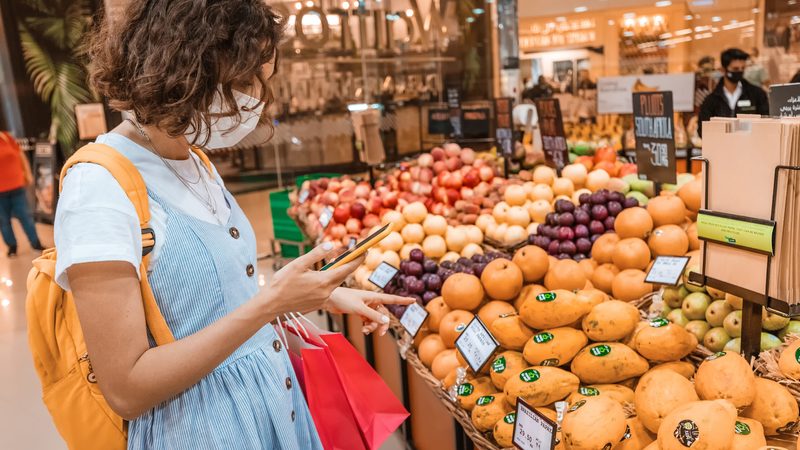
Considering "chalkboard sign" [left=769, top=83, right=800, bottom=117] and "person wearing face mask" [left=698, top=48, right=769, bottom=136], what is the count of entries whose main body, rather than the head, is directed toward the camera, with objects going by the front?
2

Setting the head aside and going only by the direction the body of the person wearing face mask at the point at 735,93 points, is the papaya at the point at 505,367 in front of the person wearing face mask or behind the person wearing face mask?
in front

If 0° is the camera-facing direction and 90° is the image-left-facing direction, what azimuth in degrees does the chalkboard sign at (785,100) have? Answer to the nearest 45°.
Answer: approximately 0°

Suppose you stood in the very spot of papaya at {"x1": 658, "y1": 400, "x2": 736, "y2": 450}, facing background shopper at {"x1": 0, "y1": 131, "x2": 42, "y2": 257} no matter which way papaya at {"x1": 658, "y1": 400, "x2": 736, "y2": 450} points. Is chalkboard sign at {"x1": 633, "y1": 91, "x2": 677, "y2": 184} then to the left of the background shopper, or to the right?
right

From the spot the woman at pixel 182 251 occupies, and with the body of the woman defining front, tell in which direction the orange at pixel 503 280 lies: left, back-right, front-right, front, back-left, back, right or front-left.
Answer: left

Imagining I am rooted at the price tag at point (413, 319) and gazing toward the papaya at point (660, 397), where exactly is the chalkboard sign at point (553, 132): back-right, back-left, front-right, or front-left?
back-left

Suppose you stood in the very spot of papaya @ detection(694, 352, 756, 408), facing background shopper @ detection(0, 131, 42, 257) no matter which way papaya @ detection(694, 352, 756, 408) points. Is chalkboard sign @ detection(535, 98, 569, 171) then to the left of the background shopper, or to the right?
right

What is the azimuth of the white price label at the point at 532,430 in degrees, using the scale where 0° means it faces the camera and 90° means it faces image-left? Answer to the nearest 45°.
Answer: approximately 45°

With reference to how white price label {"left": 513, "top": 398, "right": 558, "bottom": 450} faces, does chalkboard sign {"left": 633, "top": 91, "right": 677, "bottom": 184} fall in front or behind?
behind

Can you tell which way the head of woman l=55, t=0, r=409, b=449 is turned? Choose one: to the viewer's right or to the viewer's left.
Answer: to the viewer's right

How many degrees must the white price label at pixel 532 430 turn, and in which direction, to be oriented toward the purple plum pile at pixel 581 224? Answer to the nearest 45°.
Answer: approximately 135° to its right

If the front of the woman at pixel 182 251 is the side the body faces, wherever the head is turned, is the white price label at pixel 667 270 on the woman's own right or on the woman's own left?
on the woman's own left
